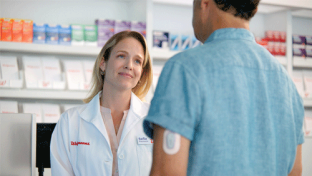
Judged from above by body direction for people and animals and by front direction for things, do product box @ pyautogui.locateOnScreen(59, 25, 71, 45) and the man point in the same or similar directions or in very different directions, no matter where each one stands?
very different directions

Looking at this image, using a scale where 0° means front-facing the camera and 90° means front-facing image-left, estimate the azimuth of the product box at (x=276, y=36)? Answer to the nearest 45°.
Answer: approximately 0°

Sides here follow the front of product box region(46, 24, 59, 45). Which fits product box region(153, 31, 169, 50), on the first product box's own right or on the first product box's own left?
on the first product box's own left

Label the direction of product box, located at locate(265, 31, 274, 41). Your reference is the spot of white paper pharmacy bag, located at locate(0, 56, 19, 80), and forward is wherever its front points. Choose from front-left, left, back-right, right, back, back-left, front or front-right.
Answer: left

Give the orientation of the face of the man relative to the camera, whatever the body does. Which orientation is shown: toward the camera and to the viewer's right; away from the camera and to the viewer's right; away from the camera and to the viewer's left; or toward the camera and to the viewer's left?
away from the camera and to the viewer's left
